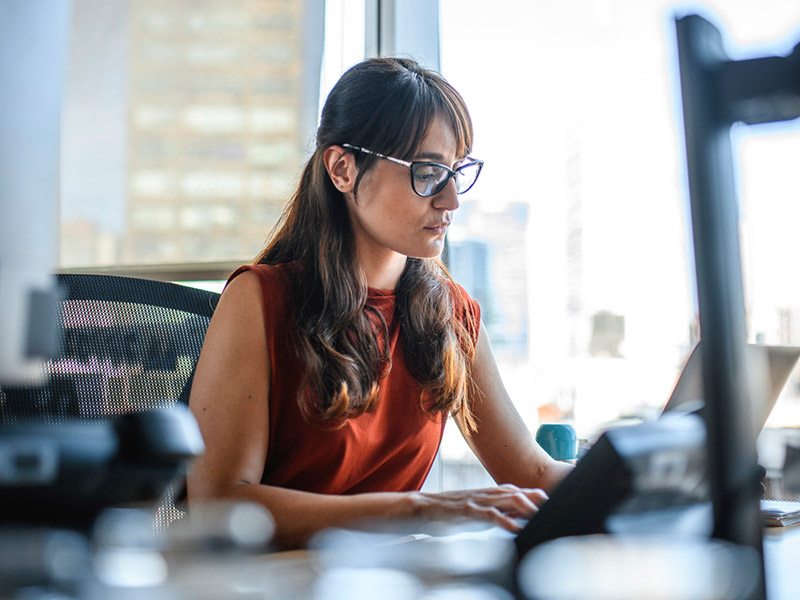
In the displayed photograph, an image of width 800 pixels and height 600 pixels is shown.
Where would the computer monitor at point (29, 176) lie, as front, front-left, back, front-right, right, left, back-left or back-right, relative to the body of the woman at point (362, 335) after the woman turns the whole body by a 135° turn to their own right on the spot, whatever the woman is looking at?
left

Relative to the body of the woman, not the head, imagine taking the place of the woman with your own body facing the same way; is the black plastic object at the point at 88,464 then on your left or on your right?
on your right

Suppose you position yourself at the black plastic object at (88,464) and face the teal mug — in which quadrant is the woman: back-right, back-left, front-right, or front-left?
front-left

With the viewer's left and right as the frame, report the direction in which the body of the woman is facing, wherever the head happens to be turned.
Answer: facing the viewer and to the right of the viewer

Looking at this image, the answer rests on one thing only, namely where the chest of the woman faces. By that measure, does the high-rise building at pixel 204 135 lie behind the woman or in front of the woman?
behind

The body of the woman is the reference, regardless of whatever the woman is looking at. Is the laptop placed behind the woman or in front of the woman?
in front

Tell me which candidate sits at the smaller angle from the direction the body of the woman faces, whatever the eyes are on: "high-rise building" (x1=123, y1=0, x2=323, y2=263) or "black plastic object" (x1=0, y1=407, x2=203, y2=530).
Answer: the black plastic object

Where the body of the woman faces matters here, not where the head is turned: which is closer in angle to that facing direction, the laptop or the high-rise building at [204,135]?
the laptop
